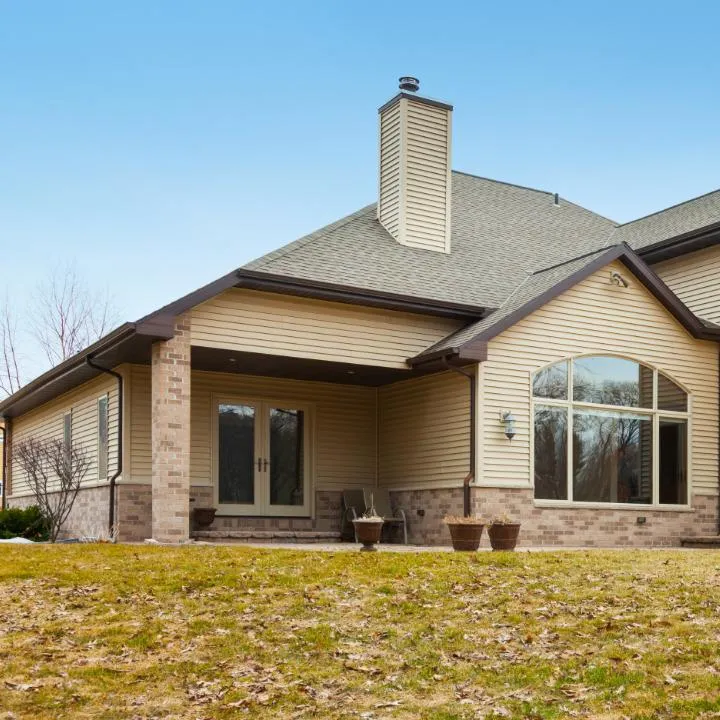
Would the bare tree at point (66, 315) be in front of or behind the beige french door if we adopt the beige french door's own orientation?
behind

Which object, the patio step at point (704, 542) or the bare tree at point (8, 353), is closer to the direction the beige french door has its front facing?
the patio step

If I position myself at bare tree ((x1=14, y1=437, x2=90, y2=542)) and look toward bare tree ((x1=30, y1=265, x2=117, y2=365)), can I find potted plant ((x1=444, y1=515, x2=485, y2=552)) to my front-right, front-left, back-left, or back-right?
back-right

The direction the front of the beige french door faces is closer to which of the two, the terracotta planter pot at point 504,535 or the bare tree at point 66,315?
the terracotta planter pot

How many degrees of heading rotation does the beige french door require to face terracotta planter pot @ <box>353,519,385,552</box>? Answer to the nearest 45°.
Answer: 0° — it already faces it

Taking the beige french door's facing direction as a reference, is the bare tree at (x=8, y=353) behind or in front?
behind

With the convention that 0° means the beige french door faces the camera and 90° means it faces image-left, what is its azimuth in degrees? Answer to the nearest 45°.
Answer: approximately 0°
